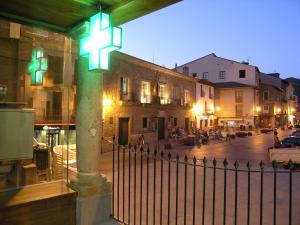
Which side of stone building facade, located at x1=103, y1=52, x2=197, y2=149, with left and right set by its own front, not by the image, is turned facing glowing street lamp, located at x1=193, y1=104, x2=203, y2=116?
left

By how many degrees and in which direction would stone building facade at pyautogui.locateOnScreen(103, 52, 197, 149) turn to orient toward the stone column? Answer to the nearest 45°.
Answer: approximately 45° to its right

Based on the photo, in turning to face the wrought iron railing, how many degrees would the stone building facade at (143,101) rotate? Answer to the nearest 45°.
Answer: approximately 45° to its right

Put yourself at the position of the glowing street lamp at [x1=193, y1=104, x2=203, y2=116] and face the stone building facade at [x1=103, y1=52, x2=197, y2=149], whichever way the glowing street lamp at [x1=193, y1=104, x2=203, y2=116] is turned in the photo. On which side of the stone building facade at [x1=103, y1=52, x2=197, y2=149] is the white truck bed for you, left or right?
left

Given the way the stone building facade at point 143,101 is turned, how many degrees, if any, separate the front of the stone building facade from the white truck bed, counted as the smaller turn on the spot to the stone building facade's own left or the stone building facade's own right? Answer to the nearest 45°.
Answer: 0° — it already faces it

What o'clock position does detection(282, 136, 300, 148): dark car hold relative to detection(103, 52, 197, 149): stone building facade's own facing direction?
The dark car is roughly at 12 o'clock from the stone building facade.

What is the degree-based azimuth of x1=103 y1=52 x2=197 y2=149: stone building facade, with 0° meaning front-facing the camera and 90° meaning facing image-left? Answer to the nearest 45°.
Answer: approximately 315°

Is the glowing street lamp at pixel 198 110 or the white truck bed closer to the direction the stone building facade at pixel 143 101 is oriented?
the white truck bed
